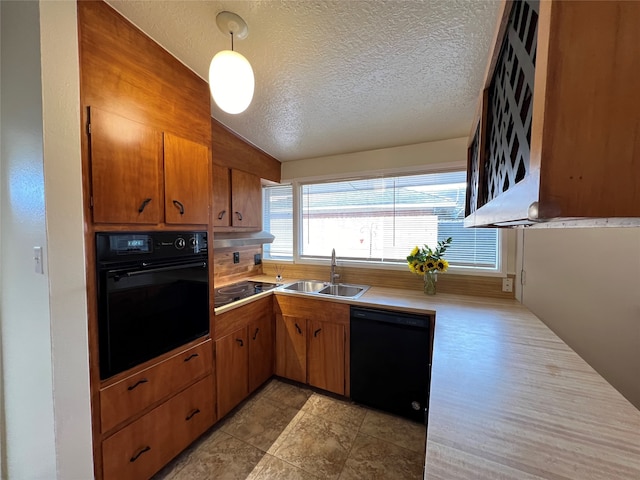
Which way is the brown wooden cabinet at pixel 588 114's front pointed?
to the viewer's left

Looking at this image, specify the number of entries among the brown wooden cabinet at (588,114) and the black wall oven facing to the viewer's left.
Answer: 1

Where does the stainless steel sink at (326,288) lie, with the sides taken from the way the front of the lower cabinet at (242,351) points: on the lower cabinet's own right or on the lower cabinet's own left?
on the lower cabinet's own left

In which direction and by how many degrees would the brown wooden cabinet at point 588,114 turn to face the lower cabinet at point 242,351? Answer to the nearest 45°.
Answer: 0° — it already faces it

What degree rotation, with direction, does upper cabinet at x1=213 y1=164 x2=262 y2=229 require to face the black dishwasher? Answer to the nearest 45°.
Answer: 0° — it already faces it

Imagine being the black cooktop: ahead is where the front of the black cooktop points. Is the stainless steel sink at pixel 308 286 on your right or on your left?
on your left

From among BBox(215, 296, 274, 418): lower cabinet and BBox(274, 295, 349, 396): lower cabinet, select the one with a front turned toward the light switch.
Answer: BBox(274, 295, 349, 396): lower cabinet

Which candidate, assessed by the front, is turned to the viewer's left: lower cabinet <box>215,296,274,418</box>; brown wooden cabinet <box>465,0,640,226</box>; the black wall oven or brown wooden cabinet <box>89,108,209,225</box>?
brown wooden cabinet <box>465,0,640,226</box>

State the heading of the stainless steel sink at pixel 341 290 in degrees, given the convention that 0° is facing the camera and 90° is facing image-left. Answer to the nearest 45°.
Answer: approximately 45°

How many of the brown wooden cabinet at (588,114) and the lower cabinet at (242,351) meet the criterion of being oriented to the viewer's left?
1
